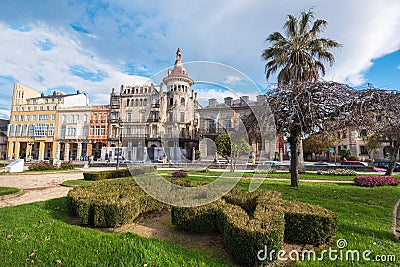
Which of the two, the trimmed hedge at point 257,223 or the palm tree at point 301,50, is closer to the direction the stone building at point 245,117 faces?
the trimmed hedge

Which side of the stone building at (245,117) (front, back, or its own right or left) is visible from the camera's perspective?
front

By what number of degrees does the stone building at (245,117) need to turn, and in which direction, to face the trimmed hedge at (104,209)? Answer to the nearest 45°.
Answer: approximately 45° to its right

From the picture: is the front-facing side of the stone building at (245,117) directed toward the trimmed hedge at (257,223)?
yes

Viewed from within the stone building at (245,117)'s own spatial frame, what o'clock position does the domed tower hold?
The domed tower is roughly at 2 o'clock from the stone building.
